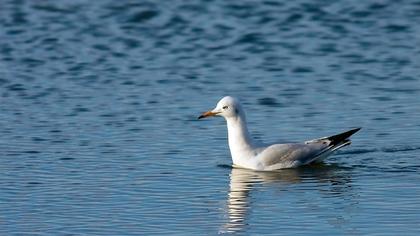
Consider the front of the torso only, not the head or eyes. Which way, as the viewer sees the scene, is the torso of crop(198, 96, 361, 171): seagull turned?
to the viewer's left
